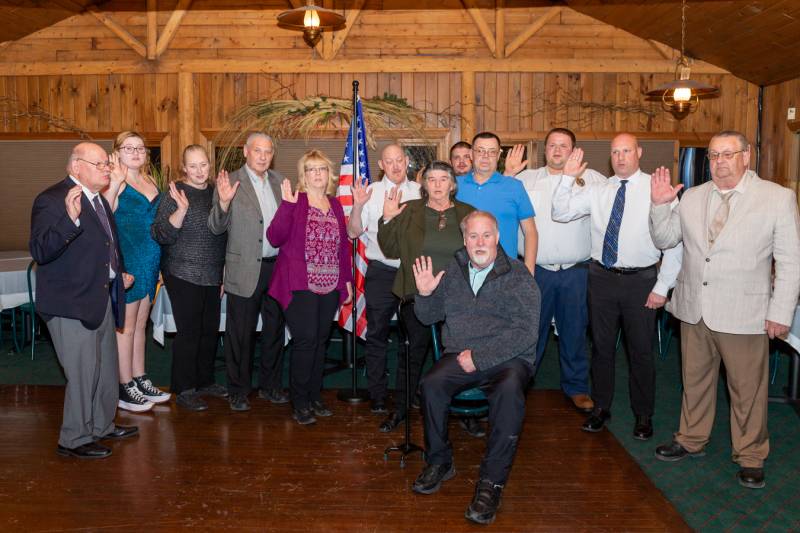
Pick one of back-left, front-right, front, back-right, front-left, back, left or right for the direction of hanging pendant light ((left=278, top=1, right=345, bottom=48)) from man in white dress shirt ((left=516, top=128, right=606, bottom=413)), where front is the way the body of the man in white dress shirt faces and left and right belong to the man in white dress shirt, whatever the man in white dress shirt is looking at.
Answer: back-right

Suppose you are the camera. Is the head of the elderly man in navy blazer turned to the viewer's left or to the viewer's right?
to the viewer's right

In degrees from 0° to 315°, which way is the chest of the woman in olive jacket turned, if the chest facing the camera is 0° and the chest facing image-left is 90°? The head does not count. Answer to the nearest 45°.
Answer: approximately 0°

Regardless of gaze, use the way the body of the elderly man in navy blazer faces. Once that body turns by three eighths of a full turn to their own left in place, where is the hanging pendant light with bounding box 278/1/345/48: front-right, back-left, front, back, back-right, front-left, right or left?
front-right

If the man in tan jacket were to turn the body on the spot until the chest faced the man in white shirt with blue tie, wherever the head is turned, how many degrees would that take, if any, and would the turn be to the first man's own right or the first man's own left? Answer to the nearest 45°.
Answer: approximately 90° to the first man's own right

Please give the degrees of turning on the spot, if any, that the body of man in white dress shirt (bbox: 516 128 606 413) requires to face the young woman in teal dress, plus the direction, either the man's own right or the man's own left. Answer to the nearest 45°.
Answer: approximately 90° to the man's own right

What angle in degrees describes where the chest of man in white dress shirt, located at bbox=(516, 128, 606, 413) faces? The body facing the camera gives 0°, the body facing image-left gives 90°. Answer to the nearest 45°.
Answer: approximately 0°

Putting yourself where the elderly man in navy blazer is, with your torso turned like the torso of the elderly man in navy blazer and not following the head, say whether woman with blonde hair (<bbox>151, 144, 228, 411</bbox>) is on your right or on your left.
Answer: on your left

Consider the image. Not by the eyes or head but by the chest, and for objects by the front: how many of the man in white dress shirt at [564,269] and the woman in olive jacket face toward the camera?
2

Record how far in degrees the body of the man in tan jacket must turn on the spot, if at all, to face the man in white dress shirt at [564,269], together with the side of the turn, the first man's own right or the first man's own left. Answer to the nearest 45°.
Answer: approximately 90° to the first man's own right
